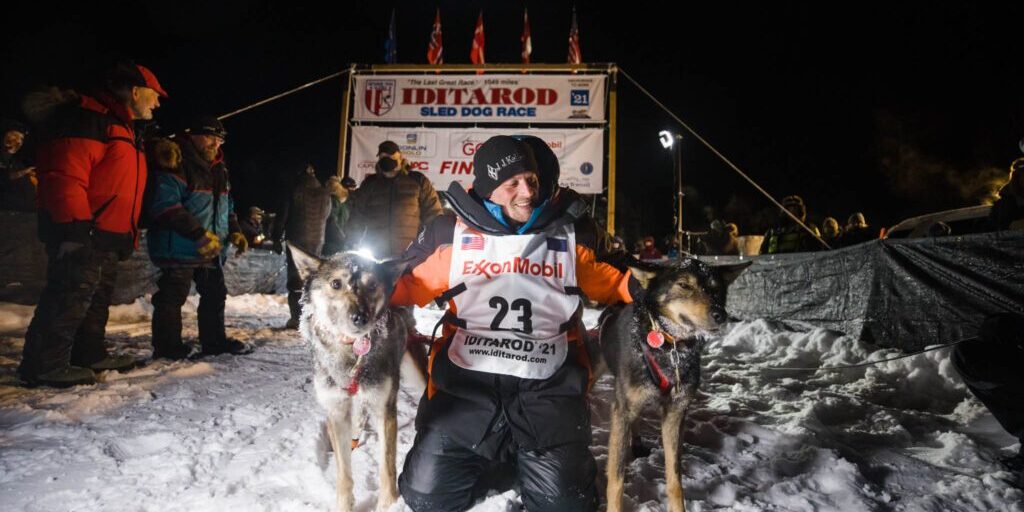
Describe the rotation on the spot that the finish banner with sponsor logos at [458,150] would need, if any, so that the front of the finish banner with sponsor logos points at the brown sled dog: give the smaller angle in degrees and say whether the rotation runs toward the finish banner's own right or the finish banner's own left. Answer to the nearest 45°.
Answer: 0° — it already faces it

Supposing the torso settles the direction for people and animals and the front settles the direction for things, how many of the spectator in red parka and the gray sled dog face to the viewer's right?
1

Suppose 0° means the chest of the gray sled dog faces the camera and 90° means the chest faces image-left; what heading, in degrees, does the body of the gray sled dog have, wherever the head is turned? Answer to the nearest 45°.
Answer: approximately 0°

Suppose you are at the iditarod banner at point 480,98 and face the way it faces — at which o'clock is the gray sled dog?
The gray sled dog is roughly at 12 o'clock from the iditarod banner.

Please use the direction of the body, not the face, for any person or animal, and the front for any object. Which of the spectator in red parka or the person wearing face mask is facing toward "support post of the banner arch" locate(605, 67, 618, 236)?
the spectator in red parka

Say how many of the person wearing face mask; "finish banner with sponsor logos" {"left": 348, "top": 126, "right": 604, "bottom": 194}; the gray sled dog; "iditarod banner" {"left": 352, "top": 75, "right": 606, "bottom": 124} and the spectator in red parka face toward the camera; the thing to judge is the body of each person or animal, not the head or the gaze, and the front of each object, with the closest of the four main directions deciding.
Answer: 4

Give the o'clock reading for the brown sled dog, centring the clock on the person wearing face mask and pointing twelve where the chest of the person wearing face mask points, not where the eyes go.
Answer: The brown sled dog is roughly at 11 o'clock from the person wearing face mask.

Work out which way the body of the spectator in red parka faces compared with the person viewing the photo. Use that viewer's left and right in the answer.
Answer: facing to the right of the viewer

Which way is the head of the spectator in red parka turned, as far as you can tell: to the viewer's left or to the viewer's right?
to the viewer's right
